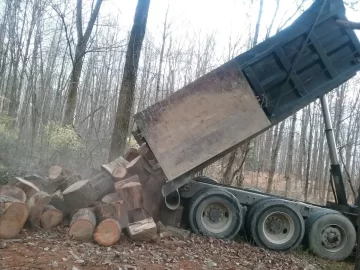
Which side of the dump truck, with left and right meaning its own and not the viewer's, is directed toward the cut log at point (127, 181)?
back

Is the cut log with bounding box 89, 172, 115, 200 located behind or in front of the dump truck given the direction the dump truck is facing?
behind

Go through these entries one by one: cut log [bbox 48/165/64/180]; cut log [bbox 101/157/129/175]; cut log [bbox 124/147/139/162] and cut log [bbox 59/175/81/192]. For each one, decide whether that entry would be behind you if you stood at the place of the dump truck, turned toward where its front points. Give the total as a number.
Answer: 4

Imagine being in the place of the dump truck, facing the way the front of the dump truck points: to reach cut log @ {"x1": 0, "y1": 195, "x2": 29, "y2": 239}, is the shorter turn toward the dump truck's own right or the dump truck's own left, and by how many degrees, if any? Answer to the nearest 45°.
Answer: approximately 135° to the dump truck's own right

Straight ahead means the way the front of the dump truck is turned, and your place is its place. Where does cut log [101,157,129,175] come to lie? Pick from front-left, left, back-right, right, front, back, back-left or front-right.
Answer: back

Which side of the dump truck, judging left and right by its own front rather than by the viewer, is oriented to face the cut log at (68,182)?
back

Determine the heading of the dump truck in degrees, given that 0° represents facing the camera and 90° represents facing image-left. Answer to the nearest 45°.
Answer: approximately 270°

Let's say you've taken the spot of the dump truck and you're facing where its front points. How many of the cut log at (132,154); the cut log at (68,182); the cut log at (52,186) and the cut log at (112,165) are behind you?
4

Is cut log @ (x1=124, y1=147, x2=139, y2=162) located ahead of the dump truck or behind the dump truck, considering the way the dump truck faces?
behind

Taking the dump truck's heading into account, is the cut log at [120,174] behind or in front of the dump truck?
behind

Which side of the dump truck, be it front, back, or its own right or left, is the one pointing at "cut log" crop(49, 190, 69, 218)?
back

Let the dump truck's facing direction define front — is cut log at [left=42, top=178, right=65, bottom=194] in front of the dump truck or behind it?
behind
